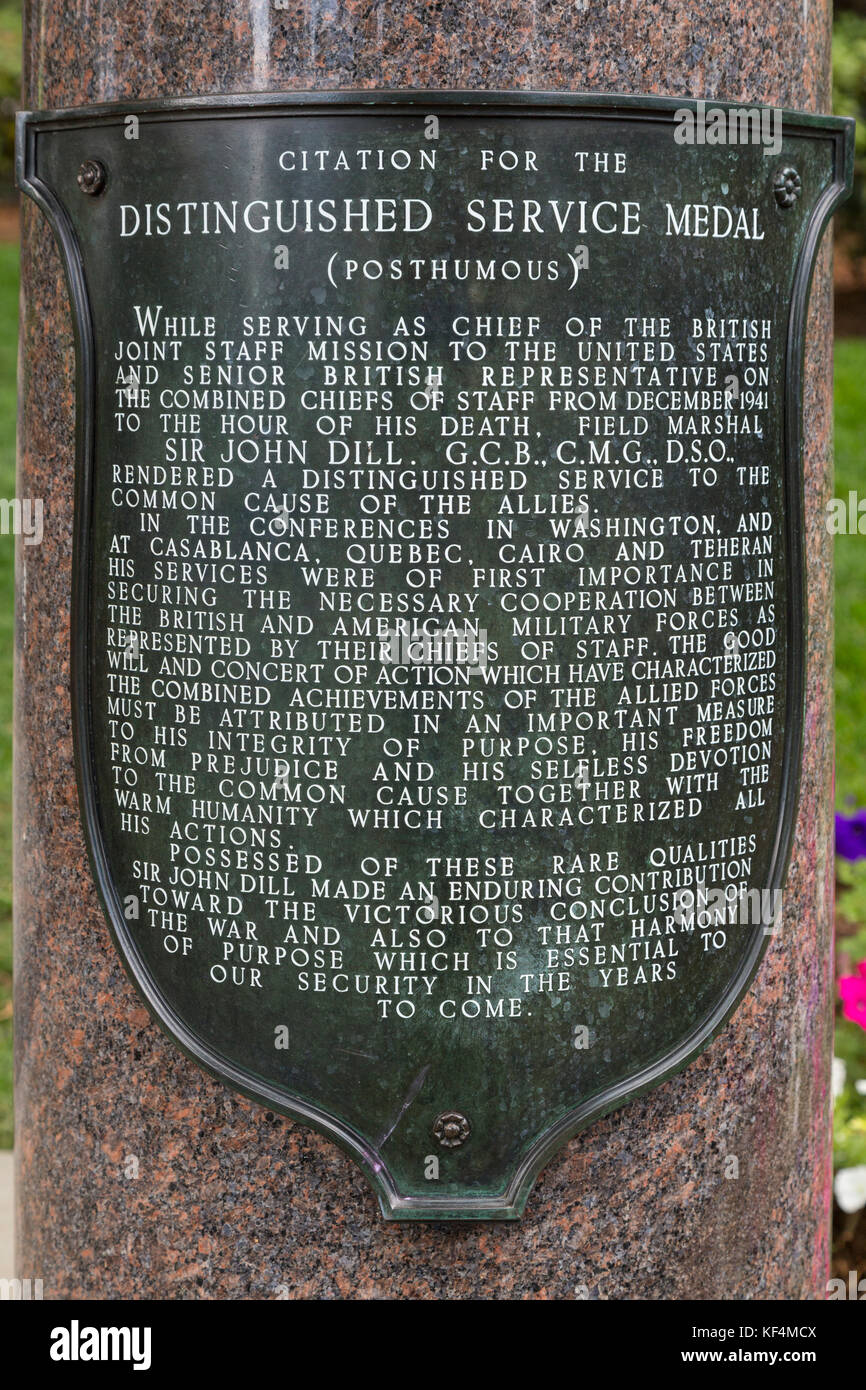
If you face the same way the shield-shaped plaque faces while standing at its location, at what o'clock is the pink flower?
The pink flower is roughly at 7 o'clock from the shield-shaped plaque.

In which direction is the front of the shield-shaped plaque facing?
toward the camera
